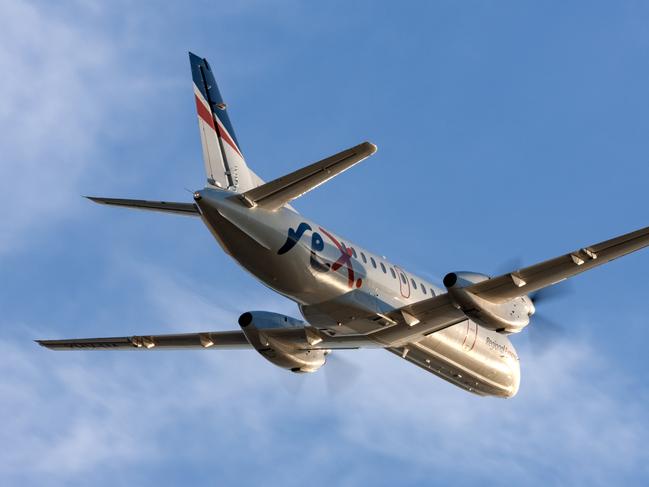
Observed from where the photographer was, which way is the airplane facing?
facing away from the viewer and to the right of the viewer
